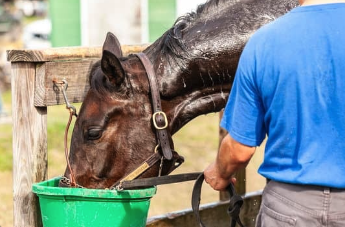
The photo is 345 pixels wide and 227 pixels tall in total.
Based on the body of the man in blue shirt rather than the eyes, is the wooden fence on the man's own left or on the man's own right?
on the man's own left

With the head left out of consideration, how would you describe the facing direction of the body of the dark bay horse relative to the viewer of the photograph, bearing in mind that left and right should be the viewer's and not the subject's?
facing to the left of the viewer

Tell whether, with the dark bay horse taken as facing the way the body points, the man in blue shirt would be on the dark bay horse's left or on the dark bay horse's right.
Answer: on the dark bay horse's left

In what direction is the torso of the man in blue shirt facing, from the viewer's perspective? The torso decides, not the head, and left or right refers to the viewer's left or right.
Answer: facing away from the viewer

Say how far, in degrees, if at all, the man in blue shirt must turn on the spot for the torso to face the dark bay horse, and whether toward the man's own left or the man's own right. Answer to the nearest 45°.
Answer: approximately 45° to the man's own left

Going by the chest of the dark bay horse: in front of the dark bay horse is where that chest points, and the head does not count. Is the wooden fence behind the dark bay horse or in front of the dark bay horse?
in front

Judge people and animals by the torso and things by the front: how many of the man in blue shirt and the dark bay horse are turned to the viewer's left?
1
